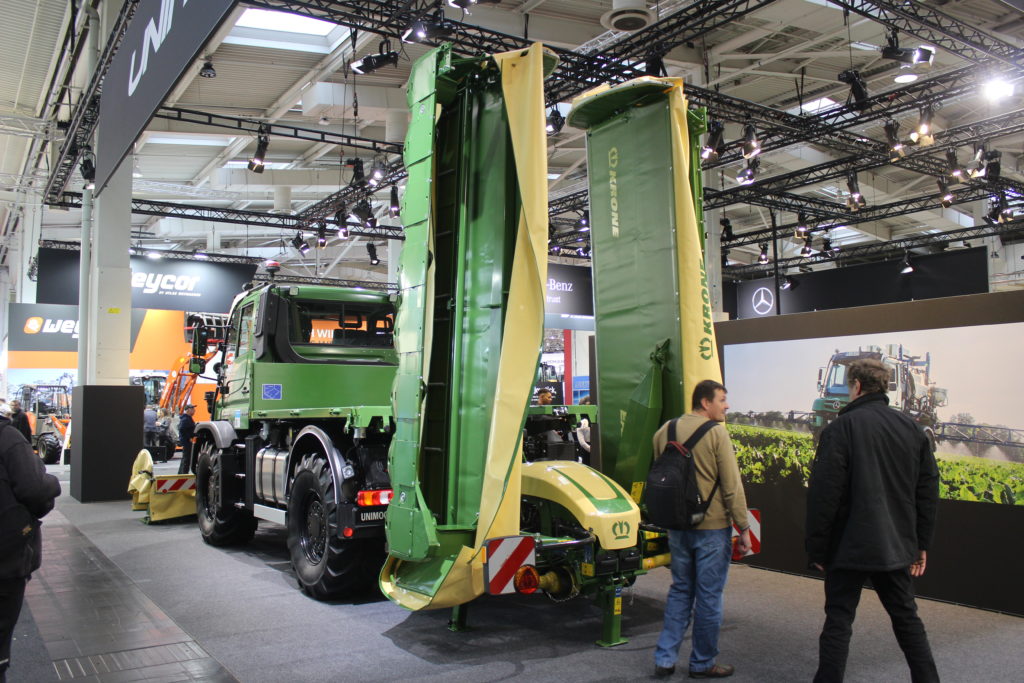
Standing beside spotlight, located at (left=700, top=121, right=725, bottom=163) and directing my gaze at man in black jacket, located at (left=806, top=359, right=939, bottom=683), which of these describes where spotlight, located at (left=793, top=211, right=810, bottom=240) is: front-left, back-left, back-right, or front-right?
back-left

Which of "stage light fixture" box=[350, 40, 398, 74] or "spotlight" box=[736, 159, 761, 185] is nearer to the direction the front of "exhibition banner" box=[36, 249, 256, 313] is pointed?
the stage light fixture

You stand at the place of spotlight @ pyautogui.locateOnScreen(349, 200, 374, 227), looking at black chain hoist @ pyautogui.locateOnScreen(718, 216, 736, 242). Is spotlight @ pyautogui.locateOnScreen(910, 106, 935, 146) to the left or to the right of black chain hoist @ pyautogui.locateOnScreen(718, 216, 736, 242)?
right

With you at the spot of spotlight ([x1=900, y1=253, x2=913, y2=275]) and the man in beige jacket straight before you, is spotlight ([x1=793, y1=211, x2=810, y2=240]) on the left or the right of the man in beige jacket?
right

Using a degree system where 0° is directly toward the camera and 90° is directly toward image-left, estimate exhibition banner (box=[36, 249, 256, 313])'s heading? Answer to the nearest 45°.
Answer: approximately 0°

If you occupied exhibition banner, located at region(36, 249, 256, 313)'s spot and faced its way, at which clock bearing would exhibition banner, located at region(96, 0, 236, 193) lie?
exhibition banner, located at region(96, 0, 236, 193) is roughly at 12 o'clock from exhibition banner, located at region(36, 249, 256, 313).

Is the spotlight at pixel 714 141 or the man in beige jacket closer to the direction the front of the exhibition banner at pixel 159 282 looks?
the man in beige jacket

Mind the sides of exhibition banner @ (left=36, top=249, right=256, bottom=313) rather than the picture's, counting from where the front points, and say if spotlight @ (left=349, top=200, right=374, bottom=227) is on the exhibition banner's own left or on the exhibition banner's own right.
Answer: on the exhibition banner's own left

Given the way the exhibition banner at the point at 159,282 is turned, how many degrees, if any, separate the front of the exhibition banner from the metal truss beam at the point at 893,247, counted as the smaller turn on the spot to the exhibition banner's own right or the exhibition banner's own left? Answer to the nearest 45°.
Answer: approximately 90° to the exhibition banner's own left

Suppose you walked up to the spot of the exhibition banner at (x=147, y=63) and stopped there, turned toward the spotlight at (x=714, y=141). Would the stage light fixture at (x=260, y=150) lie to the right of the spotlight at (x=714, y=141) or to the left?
left

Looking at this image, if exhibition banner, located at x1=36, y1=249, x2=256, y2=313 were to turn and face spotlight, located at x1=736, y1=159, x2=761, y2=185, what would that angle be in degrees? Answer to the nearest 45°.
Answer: approximately 45° to its left
